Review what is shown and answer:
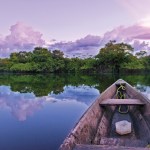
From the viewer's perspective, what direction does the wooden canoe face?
away from the camera

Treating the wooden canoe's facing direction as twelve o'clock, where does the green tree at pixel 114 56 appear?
The green tree is roughly at 12 o'clock from the wooden canoe.
